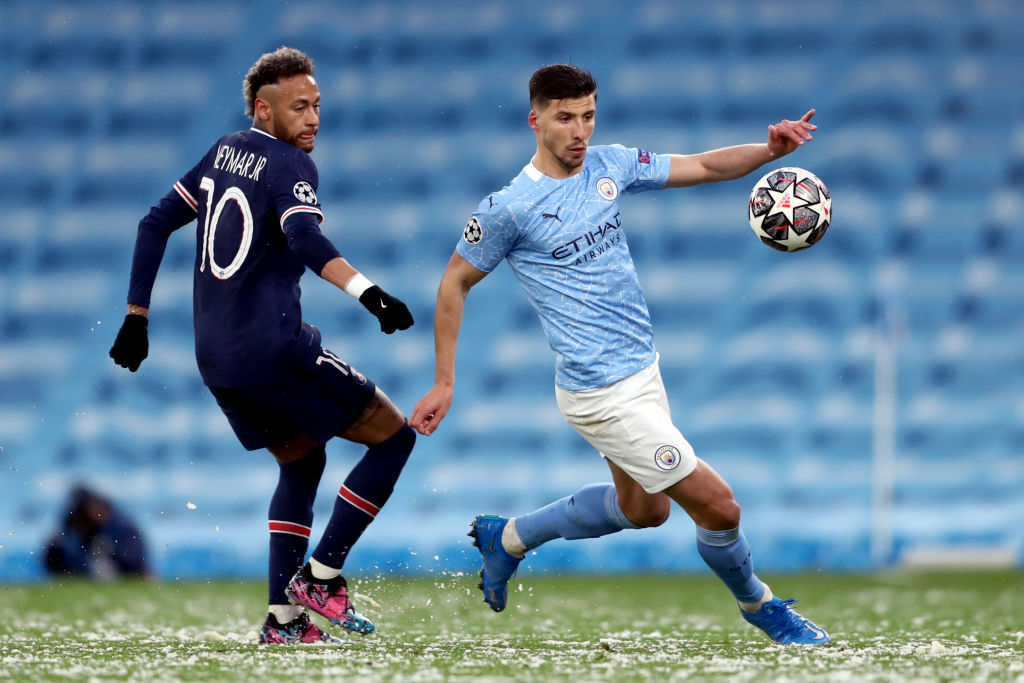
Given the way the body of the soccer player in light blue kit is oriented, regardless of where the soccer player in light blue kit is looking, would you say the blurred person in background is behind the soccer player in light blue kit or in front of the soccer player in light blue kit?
behind

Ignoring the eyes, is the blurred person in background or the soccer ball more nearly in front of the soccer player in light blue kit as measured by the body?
the soccer ball

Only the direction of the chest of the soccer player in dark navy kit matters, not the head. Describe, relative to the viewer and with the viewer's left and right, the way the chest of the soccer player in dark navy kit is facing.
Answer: facing away from the viewer and to the right of the viewer

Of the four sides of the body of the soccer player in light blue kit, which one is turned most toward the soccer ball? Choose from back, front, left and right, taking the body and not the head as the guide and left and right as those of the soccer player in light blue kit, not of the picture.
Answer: left

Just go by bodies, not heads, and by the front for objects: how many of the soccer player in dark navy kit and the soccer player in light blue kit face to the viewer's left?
0

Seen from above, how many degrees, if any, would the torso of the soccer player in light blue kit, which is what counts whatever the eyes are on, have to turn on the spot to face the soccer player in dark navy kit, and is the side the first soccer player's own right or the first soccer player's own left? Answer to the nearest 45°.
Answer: approximately 135° to the first soccer player's own right

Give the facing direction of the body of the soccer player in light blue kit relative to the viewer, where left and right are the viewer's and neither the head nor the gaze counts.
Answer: facing the viewer and to the right of the viewer

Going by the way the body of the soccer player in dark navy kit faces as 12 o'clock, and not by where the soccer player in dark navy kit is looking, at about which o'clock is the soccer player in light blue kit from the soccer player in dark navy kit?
The soccer player in light blue kit is roughly at 2 o'clock from the soccer player in dark navy kit.
